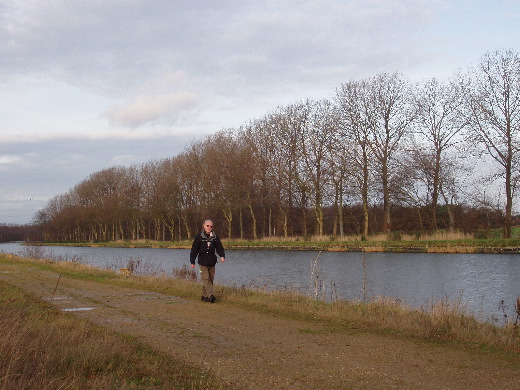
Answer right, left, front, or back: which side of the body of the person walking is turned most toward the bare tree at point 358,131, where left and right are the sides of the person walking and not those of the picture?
back

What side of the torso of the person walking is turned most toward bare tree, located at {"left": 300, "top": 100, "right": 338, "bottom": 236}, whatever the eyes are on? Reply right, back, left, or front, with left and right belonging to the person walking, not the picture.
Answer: back

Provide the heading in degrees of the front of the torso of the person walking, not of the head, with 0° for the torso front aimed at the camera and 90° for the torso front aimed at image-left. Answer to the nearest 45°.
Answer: approximately 0°
